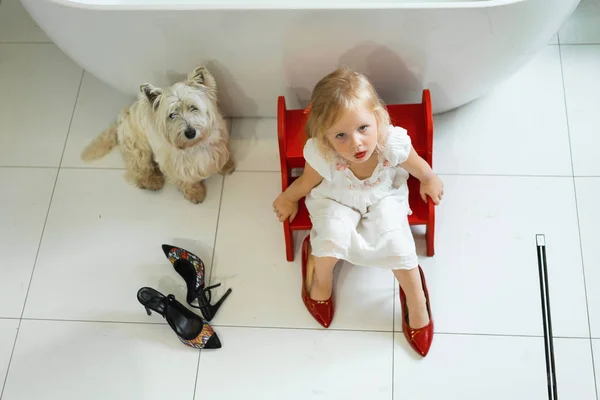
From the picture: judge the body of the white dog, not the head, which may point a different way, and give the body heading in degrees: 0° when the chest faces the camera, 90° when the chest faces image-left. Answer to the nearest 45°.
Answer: approximately 315°

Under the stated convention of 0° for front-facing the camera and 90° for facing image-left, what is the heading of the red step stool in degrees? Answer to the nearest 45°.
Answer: approximately 0°
